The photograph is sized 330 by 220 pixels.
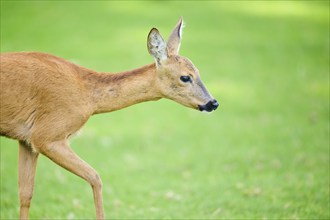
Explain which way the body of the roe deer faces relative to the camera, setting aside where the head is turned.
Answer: to the viewer's right
